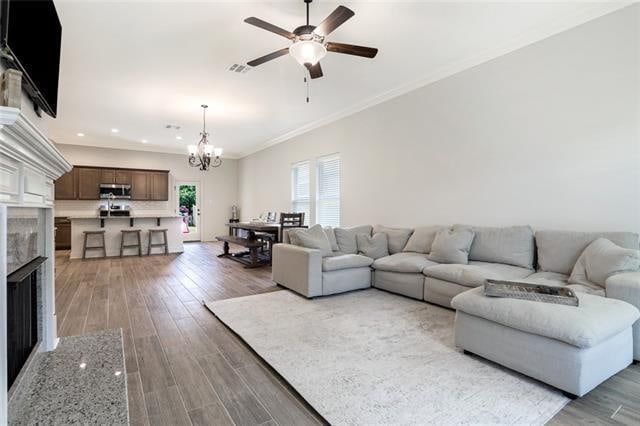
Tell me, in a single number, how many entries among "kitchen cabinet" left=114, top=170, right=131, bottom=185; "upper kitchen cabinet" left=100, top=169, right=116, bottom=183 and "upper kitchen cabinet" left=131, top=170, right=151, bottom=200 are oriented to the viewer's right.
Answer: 0

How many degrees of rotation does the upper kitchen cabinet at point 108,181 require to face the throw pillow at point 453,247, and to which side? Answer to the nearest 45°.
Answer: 0° — it already faces it

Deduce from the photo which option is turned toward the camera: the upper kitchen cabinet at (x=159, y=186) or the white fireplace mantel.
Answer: the upper kitchen cabinet

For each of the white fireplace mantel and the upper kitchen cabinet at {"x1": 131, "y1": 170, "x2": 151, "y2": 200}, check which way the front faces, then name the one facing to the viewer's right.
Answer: the white fireplace mantel

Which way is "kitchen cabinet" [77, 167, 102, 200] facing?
toward the camera

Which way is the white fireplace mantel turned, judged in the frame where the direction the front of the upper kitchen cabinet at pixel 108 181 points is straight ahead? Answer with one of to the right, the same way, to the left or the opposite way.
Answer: to the left

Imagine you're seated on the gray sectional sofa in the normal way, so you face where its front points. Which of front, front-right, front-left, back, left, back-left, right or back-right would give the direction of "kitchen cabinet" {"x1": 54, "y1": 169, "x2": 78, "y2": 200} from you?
front-right

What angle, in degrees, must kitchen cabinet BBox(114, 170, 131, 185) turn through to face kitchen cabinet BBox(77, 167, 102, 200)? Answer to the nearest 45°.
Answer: approximately 90° to its right

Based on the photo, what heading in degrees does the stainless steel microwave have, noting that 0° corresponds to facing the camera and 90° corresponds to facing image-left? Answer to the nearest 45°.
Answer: approximately 0°

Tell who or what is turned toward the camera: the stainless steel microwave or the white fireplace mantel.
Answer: the stainless steel microwave

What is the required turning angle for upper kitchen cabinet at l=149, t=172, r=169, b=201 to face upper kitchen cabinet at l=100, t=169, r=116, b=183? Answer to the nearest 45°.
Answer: approximately 90° to its right

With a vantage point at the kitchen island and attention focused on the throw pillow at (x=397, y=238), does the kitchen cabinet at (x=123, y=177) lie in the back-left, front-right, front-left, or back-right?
back-left

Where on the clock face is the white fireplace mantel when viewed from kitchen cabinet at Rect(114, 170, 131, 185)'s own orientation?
The white fireplace mantel is roughly at 12 o'clock from the kitchen cabinet.

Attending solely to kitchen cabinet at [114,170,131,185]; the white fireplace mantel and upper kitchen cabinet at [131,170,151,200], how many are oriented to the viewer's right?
1

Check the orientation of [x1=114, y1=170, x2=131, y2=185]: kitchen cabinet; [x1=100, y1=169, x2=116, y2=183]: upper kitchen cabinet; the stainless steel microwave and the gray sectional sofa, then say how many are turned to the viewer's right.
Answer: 0

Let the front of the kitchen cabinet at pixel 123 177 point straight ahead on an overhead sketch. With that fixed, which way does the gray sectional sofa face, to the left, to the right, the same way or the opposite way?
to the right

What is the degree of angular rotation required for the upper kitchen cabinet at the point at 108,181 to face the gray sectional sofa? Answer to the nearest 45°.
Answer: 0° — it already faces it

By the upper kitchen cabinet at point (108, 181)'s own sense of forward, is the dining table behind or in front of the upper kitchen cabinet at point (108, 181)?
in front

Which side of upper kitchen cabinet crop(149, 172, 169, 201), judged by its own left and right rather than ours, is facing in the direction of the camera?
front

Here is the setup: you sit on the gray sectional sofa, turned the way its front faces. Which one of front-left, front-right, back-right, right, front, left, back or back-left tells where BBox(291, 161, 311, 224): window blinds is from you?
right

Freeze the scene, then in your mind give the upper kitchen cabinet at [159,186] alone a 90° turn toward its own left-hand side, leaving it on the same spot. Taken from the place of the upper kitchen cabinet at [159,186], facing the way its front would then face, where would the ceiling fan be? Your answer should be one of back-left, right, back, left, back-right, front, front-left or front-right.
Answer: right
